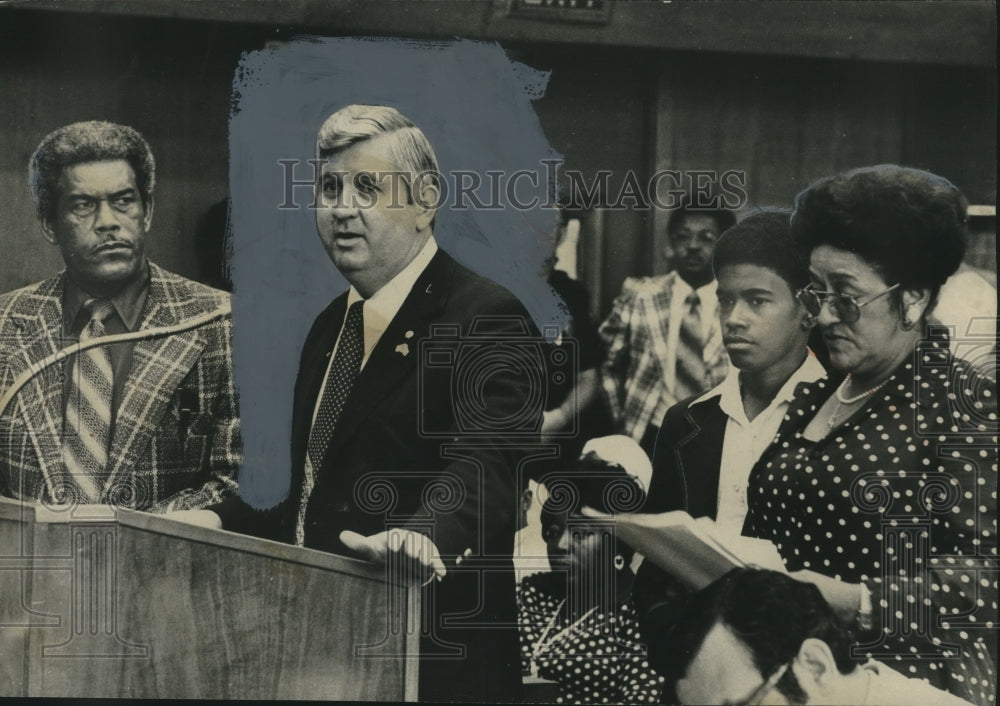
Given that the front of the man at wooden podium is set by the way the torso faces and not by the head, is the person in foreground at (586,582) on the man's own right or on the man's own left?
on the man's own left

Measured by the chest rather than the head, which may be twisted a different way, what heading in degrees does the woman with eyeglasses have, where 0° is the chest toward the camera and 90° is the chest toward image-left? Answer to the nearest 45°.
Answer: approximately 45°

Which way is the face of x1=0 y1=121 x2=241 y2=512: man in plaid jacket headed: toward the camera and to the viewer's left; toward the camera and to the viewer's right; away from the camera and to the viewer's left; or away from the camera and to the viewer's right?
toward the camera and to the viewer's right

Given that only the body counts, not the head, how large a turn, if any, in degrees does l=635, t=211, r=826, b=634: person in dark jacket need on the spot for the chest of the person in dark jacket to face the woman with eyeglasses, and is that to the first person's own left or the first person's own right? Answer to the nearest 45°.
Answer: approximately 135° to the first person's own left

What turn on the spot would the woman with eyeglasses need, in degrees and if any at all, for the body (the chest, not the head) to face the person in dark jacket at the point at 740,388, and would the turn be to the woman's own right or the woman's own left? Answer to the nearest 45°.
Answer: approximately 45° to the woman's own right

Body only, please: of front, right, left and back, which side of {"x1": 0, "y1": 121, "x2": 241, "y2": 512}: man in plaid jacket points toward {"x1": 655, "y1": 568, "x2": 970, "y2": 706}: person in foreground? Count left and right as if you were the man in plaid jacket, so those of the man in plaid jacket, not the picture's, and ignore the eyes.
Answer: left

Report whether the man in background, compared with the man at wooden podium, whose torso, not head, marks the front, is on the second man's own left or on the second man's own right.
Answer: on the second man's own left
